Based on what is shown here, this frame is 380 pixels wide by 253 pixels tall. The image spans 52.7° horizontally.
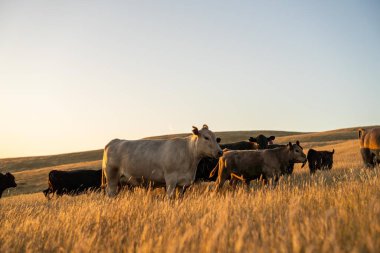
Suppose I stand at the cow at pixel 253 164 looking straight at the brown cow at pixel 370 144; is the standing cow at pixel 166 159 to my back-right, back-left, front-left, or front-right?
back-right

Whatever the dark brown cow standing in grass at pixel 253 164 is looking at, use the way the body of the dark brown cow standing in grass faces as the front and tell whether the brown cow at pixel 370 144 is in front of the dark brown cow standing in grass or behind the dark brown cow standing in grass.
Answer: in front

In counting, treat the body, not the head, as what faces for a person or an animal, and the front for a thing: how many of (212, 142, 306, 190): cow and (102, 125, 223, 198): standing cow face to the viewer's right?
2

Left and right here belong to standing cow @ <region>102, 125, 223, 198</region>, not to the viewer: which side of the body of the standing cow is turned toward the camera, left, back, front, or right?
right

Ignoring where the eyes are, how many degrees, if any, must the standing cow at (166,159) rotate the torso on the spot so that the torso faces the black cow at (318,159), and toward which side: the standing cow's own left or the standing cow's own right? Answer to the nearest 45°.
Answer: approximately 45° to the standing cow's own left

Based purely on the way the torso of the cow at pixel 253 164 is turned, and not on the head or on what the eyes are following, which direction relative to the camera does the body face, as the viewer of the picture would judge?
to the viewer's right

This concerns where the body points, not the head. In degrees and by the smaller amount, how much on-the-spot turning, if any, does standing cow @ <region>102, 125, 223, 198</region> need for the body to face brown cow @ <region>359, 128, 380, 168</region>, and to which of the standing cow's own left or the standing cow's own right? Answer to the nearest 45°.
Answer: approximately 45° to the standing cow's own left
